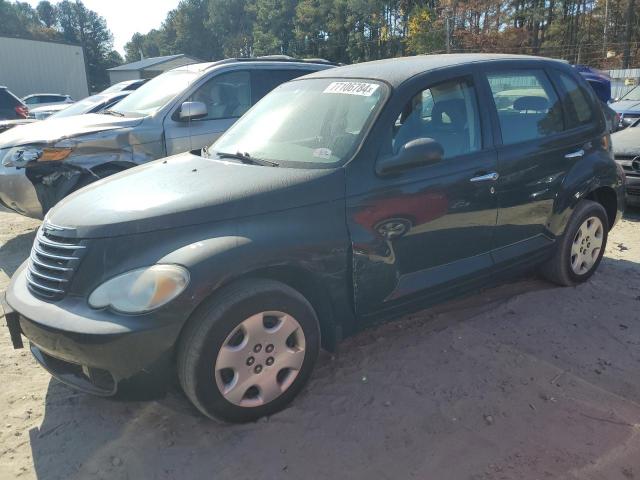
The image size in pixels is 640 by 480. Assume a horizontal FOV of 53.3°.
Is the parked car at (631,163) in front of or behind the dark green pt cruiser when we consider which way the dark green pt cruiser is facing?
behind

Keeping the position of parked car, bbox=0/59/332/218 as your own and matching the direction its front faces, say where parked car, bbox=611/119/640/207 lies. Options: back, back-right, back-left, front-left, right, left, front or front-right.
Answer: back-left

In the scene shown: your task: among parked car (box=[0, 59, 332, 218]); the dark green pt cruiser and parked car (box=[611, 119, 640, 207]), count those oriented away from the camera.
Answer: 0

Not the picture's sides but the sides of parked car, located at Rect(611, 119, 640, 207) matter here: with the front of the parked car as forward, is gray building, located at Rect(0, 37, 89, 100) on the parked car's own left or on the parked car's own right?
on the parked car's own right

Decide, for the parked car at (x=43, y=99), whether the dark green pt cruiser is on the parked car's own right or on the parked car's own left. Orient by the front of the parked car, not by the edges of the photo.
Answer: on the parked car's own left

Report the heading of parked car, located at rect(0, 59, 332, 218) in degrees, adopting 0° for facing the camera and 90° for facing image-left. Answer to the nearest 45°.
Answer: approximately 45°

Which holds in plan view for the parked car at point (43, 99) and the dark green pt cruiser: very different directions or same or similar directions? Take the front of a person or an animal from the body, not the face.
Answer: same or similar directions

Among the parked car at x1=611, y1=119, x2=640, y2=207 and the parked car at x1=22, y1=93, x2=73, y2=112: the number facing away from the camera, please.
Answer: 0

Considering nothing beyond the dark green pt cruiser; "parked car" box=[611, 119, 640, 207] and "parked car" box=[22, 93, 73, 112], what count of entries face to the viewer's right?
0

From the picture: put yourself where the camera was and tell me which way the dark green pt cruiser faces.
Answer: facing the viewer and to the left of the viewer

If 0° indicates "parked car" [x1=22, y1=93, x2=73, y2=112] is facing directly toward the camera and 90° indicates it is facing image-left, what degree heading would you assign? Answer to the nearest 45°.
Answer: approximately 45°

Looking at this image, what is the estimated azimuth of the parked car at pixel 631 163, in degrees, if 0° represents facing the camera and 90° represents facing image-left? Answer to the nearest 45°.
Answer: approximately 45°

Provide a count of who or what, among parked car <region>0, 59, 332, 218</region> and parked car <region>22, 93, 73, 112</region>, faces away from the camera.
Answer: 0

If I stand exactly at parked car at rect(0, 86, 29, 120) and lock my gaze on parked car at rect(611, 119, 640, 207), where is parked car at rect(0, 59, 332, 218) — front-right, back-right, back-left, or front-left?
front-right
